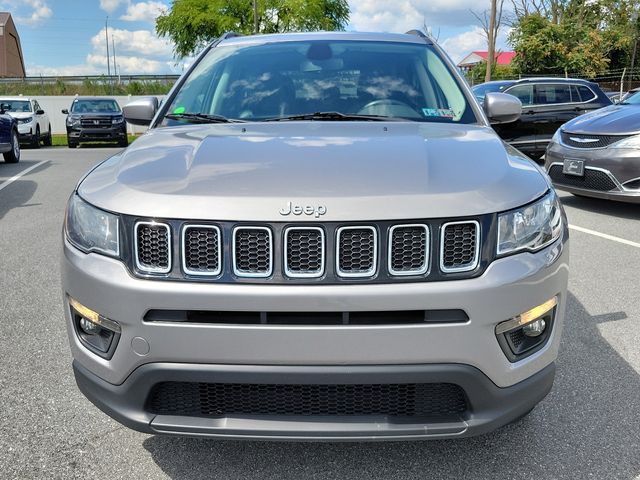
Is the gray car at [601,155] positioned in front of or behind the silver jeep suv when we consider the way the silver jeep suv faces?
behind

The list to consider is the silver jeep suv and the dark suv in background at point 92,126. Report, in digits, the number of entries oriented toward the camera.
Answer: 2

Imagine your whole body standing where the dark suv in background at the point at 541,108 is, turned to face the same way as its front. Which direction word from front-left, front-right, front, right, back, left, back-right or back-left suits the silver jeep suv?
front-left

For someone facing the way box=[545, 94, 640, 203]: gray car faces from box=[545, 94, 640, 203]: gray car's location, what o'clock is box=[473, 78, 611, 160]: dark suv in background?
The dark suv in background is roughly at 4 o'clock from the gray car.

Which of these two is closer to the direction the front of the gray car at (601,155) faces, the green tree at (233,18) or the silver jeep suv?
the silver jeep suv

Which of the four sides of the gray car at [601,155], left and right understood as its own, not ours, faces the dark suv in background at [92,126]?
right

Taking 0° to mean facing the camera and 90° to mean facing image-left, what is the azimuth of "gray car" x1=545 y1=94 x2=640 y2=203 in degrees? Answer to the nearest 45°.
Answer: approximately 45°

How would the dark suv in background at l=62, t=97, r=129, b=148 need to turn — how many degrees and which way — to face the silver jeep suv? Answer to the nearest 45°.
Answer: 0° — it already faces it
